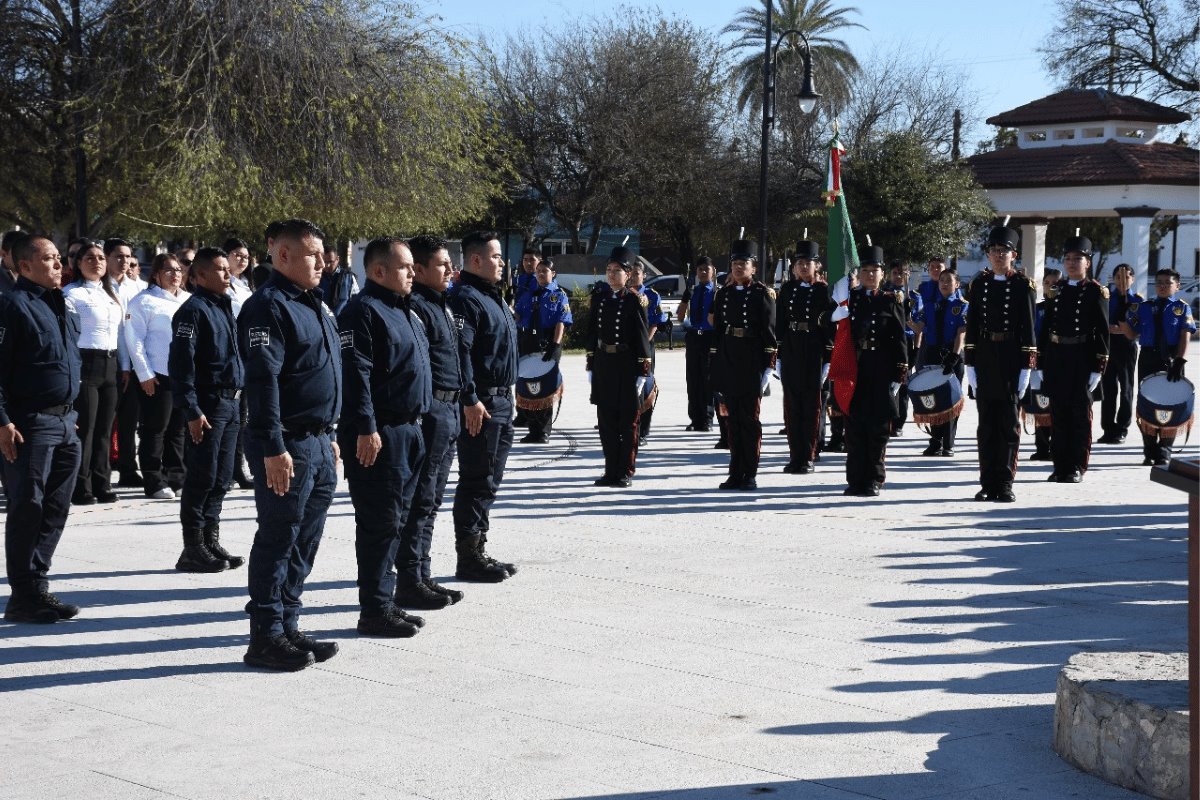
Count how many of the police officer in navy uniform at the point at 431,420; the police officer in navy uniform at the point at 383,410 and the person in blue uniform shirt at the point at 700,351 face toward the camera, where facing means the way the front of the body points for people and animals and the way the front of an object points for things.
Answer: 1

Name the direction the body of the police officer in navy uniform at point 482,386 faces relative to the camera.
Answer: to the viewer's right

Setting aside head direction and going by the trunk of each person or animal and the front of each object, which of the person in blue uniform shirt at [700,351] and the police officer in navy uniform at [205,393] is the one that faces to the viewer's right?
the police officer in navy uniform

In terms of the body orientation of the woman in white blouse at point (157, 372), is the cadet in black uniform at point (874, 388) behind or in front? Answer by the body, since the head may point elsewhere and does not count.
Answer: in front

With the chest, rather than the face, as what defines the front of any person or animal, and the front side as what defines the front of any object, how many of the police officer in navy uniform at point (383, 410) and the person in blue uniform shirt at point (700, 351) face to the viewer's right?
1

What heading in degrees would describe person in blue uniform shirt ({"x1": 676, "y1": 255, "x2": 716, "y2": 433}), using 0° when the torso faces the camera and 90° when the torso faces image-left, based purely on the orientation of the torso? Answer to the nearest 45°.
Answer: approximately 0°

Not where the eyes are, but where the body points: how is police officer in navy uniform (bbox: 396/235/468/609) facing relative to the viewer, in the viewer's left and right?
facing to the right of the viewer

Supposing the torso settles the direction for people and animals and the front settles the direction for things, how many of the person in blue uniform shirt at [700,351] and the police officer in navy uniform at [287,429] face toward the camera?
1

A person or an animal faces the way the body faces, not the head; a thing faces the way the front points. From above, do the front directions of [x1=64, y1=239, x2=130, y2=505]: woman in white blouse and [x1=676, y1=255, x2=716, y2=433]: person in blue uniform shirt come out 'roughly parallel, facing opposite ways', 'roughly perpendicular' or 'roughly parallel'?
roughly perpendicular

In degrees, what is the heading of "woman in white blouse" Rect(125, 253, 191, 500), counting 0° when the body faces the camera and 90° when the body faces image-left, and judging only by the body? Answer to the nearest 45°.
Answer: approximately 315°

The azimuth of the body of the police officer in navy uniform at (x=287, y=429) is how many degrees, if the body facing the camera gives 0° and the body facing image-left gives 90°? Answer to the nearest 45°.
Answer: approximately 270°

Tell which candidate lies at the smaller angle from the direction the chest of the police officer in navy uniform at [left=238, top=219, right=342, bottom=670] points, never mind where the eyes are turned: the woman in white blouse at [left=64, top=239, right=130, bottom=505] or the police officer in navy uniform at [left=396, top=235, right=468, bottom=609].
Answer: the police officer in navy uniform
